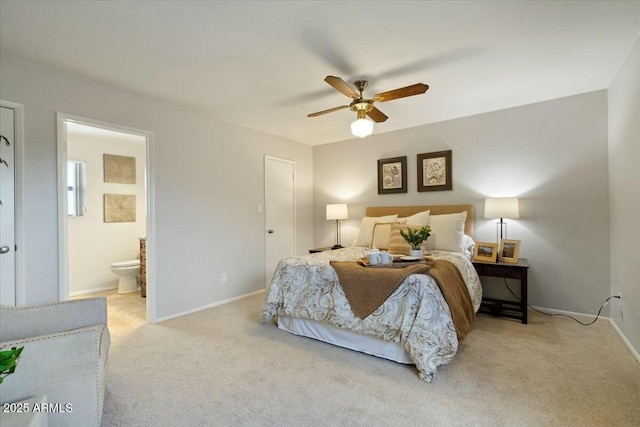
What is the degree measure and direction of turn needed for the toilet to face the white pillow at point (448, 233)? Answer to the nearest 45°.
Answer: approximately 135° to its left

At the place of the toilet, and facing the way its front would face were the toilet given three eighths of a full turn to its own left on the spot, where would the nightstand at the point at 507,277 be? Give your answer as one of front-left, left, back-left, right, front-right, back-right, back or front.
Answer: front

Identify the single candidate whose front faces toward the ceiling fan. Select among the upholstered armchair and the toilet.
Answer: the upholstered armchair

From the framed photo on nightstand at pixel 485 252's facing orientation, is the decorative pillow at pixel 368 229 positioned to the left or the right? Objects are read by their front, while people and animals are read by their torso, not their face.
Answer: on its right

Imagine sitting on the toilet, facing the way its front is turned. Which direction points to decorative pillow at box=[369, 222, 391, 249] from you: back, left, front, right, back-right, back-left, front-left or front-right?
back-left

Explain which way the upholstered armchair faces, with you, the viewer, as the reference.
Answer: facing to the right of the viewer

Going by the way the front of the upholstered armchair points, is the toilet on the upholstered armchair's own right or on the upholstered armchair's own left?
on the upholstered armchair's own left

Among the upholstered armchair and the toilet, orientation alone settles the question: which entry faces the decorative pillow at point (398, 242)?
the upholstered armchair

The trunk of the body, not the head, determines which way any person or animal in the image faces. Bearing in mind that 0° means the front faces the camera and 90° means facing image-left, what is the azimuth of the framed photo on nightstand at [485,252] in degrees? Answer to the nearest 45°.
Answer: approximately 0°
